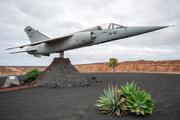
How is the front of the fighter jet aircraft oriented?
to the viewer's right

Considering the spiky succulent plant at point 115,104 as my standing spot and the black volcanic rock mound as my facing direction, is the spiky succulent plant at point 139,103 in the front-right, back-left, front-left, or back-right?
back-right

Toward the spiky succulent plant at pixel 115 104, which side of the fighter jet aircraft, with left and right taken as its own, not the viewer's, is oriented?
right
